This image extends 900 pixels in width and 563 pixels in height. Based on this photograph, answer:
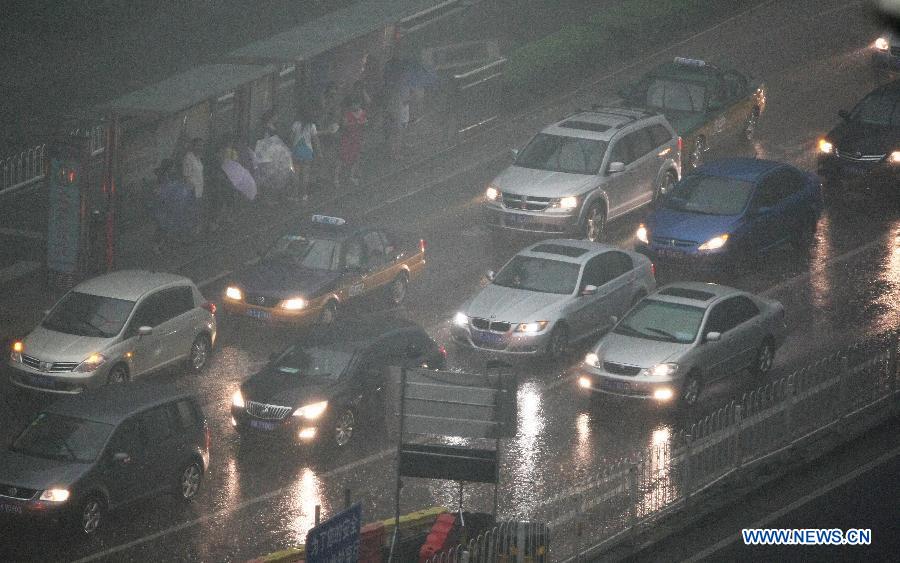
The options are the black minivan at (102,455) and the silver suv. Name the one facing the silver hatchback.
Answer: the silver suv

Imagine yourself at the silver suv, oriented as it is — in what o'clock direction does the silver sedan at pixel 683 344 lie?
The silver sedan is roughly at 10 o'clock from the silver suv.

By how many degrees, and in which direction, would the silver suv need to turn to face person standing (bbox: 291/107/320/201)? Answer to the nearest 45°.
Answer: approximately 45° to its right

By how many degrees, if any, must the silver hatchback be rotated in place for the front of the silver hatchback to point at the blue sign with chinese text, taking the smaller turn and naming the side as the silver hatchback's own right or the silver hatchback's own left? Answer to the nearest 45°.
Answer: approximately 45° to the silver hatchback's own left

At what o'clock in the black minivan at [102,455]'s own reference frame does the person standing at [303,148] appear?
The person standing is roughly at 5 o'clock from the black minivan.

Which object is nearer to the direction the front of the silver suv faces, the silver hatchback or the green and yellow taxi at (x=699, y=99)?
the silver hatchback

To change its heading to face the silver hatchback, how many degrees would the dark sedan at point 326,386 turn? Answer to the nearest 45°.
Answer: approximately 90° to its right

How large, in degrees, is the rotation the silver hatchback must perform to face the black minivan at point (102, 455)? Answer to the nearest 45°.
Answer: approximately 45° to its left

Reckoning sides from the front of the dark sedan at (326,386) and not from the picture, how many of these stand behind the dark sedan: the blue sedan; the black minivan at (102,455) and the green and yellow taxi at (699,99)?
2

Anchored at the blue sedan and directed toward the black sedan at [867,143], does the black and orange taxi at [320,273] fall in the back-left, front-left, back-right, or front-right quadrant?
back-left

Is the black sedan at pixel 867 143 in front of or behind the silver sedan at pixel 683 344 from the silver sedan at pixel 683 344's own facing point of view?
behind
